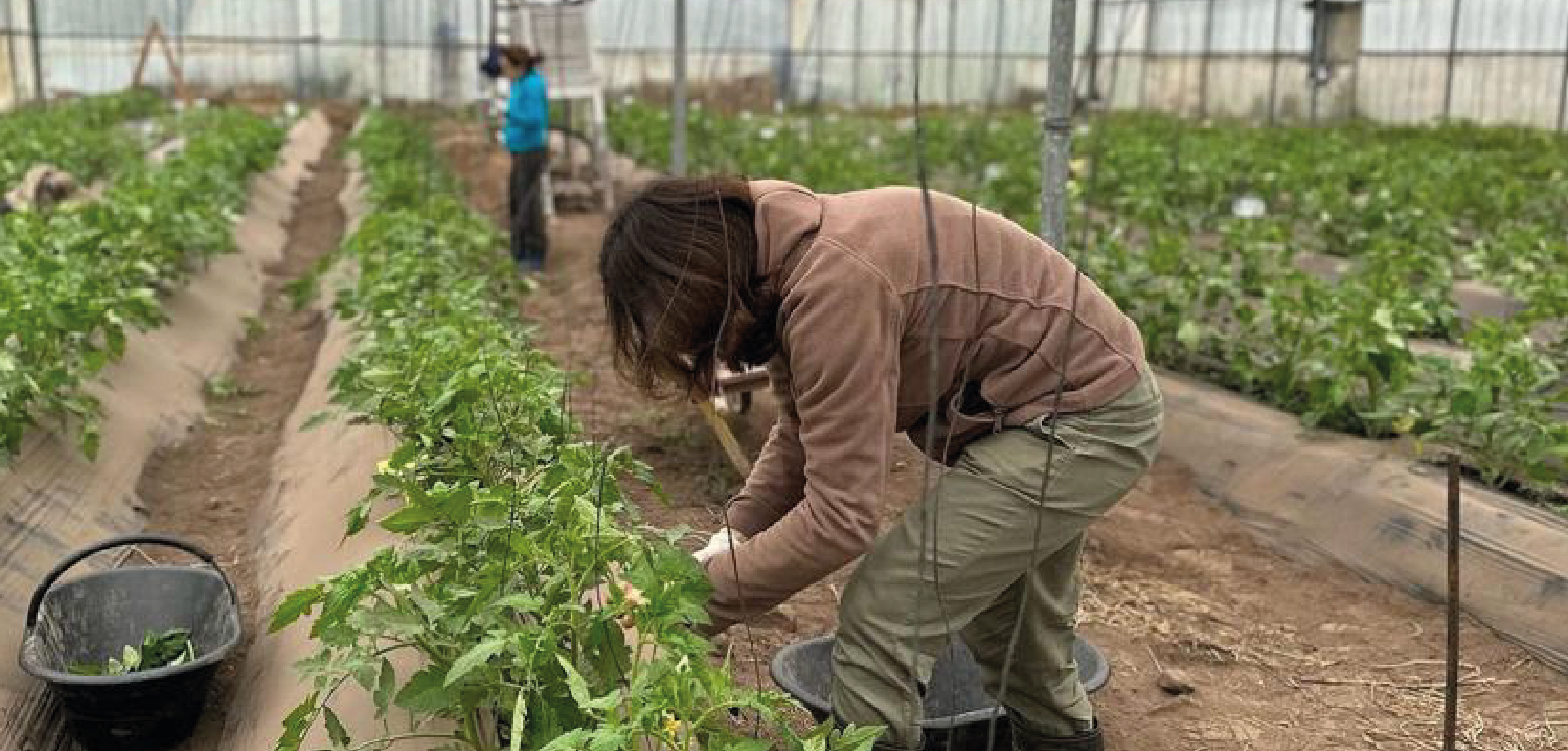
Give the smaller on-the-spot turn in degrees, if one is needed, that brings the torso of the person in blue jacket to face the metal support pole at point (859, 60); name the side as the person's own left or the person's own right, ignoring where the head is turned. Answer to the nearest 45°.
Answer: approximately 90° to the person's own right

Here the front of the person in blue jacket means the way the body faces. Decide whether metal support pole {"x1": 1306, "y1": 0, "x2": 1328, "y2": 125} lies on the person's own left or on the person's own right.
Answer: on the person's own right
